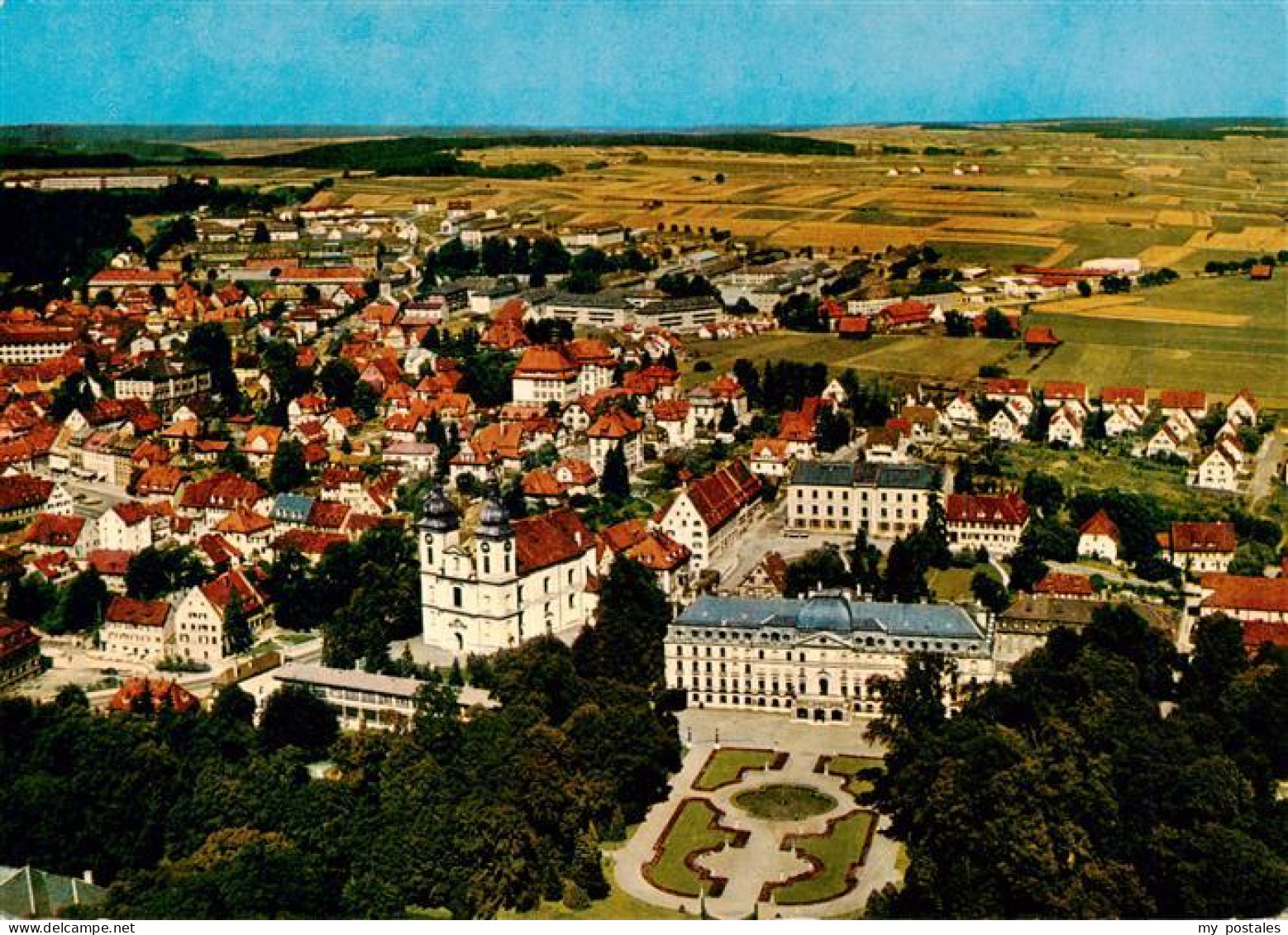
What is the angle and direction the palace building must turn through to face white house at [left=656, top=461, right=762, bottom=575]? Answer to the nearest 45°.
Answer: approximately 180°

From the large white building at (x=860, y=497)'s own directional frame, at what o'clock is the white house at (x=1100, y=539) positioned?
The white house is roughly at 10 o'clock from the large white building.

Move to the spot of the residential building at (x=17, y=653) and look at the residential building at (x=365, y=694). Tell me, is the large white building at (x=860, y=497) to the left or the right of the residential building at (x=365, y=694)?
left

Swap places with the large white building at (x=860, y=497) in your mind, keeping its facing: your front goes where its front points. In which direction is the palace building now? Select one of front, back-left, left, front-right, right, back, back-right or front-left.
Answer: front

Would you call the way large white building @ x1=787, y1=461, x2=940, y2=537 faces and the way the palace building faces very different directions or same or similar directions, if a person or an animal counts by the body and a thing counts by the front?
same or similar directions

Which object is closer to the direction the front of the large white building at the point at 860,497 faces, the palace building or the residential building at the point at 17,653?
the palace building

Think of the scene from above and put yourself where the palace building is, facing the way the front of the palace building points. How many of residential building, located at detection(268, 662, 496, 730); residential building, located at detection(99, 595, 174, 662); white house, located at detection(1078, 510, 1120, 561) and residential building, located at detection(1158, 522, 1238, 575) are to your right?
2

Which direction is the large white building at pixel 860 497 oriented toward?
toward the camera

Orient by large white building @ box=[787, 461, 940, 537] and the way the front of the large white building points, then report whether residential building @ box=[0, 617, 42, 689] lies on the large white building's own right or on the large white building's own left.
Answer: on the large white building's own right

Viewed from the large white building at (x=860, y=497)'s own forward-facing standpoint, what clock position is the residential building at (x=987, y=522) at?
The residential building is roughly at 10 o'clock from the large white building.

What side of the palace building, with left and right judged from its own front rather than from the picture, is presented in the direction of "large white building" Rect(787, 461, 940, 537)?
back

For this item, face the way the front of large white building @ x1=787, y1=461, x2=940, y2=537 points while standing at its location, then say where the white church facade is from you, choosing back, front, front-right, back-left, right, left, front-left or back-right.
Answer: front-right

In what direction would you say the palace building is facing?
toward the camera

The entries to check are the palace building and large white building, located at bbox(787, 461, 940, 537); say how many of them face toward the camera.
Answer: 2
